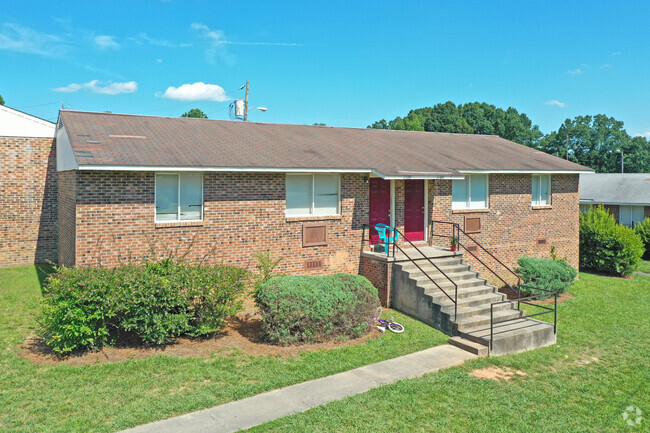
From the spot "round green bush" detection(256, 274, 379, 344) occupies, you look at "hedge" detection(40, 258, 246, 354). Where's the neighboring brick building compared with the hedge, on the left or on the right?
right

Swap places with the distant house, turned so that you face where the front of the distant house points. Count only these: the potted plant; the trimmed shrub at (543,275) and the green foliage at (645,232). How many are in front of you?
3

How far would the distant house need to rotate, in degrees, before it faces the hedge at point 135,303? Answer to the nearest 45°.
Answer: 0° — it already faces it

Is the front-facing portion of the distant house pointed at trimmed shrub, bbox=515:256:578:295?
yes

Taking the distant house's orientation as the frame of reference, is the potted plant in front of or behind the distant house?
in front

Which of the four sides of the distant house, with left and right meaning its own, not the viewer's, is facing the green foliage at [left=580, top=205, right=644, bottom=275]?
front

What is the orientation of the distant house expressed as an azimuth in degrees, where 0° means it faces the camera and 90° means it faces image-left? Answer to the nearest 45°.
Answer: approximately 0°

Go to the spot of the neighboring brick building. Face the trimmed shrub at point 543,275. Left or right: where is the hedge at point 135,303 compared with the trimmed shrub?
right

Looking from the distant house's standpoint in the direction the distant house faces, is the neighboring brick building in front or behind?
in front
